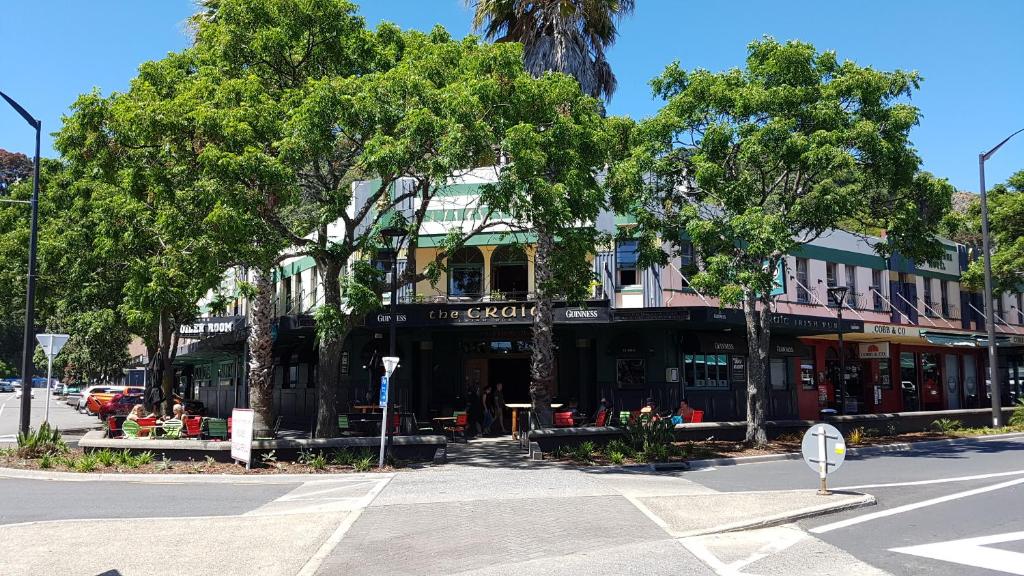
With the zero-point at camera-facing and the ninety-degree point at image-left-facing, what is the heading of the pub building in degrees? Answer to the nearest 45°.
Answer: approximately 0°

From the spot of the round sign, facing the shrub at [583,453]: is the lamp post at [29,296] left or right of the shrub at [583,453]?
left

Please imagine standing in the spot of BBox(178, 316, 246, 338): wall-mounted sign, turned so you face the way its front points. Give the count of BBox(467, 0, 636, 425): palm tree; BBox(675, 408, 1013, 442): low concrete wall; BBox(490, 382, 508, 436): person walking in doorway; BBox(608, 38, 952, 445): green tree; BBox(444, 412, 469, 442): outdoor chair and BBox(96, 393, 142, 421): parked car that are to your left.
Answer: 5

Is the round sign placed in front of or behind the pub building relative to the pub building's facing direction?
in front

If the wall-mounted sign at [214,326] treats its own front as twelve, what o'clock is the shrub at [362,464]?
The shrub is roughly at 10 o'clock from the wall-mounted sign.

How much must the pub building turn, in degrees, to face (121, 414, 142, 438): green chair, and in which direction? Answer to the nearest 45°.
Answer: approximately 45° to its right

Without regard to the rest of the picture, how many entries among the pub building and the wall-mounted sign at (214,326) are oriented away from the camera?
0

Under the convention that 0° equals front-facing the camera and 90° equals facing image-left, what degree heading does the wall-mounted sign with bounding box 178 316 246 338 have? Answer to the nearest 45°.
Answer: approximately 45°

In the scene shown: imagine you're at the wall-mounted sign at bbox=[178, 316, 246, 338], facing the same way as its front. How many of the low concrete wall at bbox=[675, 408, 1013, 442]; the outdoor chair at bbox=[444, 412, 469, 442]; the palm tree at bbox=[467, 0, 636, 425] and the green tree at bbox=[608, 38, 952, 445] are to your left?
4

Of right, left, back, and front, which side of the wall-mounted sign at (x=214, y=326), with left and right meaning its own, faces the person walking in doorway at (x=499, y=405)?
left

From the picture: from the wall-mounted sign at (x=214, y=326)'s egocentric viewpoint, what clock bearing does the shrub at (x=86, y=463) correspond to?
The shrub is roughly at 11 o'clock from the wall-mounted sign.
